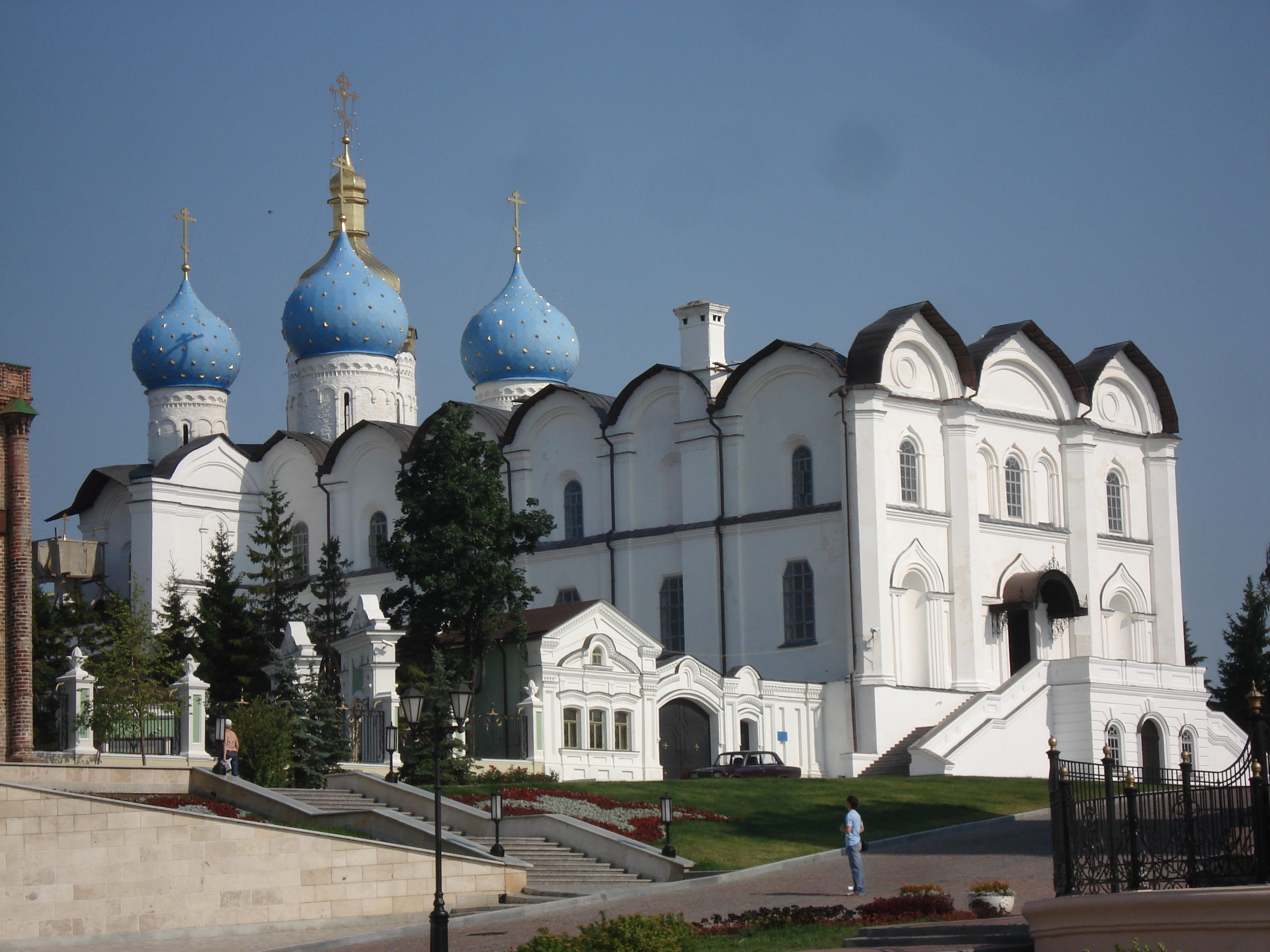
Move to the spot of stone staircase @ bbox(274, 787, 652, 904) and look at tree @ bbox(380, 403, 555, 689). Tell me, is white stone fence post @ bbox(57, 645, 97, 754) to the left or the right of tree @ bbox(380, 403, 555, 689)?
left

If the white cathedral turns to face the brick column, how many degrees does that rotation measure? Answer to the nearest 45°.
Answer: approximately 90° to its right

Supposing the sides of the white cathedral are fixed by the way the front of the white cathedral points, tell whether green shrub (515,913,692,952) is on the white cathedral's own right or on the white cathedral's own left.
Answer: on the white cathedral's own right

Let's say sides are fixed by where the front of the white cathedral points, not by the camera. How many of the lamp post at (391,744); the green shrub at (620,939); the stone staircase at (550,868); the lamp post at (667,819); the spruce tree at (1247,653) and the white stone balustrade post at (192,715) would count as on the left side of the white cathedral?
1

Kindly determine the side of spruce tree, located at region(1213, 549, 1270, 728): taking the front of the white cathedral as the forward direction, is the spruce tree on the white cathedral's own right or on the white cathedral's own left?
on the white cathedral's own left

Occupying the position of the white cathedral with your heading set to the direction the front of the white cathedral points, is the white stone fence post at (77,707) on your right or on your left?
on your right

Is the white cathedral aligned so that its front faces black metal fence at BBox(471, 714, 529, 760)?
no

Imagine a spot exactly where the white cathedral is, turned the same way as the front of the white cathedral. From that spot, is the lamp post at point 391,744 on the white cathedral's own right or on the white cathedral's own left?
on the white cathedral's own right

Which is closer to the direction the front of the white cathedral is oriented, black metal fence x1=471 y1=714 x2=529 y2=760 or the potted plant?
the potted plant

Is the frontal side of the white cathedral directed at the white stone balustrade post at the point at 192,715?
no

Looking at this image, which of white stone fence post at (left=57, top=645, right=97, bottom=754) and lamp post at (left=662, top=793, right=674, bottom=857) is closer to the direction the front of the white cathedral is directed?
the lamp post

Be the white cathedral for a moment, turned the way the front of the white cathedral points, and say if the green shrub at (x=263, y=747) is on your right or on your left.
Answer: on your right

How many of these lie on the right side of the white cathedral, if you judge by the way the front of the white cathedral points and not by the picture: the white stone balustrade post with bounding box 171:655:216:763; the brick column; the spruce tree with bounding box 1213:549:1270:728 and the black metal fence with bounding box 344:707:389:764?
3

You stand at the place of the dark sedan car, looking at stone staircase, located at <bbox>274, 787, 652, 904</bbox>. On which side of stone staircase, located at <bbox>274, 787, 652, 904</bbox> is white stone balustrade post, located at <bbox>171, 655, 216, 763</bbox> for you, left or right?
right
